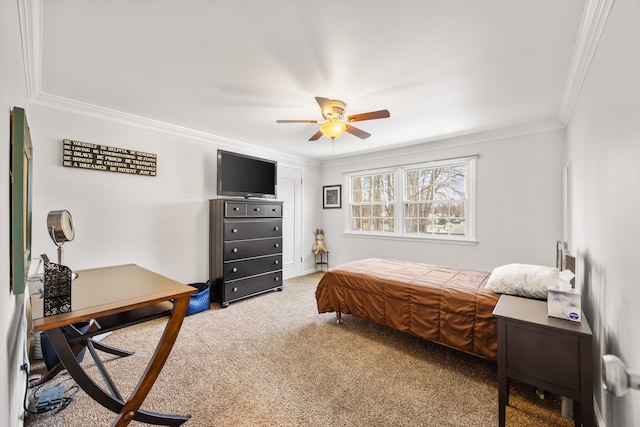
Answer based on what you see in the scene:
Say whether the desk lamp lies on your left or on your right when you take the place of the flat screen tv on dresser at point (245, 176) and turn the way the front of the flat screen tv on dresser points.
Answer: on your right

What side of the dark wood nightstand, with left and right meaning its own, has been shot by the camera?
left

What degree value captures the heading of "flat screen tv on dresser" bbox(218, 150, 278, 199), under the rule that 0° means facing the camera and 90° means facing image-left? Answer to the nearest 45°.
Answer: approximately 315°

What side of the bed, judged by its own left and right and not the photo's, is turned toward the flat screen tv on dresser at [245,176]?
front

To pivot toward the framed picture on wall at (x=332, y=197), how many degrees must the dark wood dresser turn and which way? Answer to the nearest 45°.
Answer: approximately 90° to its left

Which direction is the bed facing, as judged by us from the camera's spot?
facing to the left of the viewer

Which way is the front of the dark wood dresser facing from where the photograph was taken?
facing the viewer and to the right of the viewer

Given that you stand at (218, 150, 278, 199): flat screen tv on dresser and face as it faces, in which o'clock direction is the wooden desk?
The wooden desk is roughly at 2 o'clock from the flat screen tv on dresser.

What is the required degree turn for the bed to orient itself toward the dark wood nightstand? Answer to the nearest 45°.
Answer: approximately 135° to its left

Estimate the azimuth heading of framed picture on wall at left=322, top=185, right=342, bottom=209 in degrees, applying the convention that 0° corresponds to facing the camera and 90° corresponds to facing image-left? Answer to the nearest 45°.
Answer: approximately 45°

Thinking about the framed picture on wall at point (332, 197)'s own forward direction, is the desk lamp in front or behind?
in front

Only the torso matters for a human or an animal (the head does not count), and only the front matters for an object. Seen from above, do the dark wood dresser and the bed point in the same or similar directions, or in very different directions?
very different directions

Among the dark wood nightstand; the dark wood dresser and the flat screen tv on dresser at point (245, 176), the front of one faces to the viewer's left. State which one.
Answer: the dark wood nightstand

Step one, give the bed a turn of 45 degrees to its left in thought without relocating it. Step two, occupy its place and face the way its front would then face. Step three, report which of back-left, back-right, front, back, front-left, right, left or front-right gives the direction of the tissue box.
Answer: left

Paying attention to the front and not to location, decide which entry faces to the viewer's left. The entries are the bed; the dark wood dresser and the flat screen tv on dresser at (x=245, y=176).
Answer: the bed

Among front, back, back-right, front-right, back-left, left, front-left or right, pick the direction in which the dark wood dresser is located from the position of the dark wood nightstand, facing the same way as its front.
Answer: front

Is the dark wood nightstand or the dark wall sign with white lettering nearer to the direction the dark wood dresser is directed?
the dark wood nightstand

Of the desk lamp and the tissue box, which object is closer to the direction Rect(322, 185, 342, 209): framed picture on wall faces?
the desk lamp
